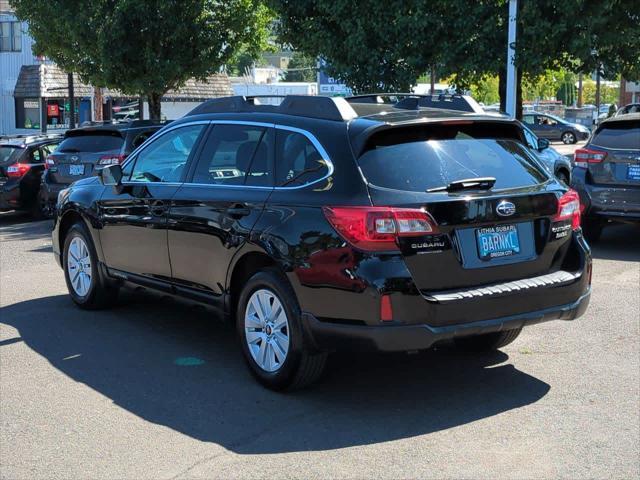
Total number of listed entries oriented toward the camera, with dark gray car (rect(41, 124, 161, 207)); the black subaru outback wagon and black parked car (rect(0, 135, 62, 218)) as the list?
0

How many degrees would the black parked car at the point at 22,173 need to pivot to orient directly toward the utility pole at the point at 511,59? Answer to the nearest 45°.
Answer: approximately 45° to its right

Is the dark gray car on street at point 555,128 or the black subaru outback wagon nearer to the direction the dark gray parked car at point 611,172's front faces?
the dark gray car on street

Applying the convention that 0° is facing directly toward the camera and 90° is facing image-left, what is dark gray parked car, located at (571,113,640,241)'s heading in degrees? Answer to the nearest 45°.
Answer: approximately 180°

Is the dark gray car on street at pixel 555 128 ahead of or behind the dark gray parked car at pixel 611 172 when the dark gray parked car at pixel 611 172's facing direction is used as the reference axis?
ahead

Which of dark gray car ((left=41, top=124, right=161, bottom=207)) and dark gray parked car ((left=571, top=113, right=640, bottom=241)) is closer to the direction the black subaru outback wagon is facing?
the dark gray car

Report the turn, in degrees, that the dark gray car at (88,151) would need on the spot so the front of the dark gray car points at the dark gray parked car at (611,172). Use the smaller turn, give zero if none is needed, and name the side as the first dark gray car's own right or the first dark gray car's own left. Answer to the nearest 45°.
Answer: approximately 90° to the first dark gray car's own right

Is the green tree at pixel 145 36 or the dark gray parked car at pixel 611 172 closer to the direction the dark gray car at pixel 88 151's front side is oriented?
the green tree

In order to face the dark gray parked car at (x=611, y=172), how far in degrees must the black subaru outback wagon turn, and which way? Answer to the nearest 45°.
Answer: approximately 90° to its right

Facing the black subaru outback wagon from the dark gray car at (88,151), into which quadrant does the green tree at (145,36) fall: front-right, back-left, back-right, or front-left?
back-left

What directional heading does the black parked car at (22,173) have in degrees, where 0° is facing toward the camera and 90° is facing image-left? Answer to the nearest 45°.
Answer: approximately 225°

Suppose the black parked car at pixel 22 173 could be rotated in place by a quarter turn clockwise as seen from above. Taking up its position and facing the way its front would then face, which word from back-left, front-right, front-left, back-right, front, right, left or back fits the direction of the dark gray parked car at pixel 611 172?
front

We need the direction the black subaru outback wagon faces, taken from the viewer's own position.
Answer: facing away from the viewer and to the left of the viewer

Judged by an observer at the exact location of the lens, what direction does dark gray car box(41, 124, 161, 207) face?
facing away from the viewer and to the right of the viewer
